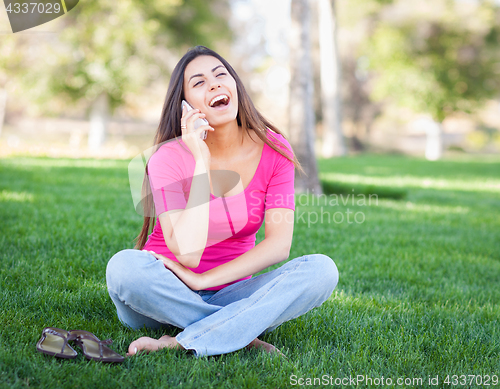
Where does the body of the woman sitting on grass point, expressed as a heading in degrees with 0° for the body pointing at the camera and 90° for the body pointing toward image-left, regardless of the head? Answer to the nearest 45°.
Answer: approximately 0°

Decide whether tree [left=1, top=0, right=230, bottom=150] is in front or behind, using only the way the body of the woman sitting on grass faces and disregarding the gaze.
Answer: behind
